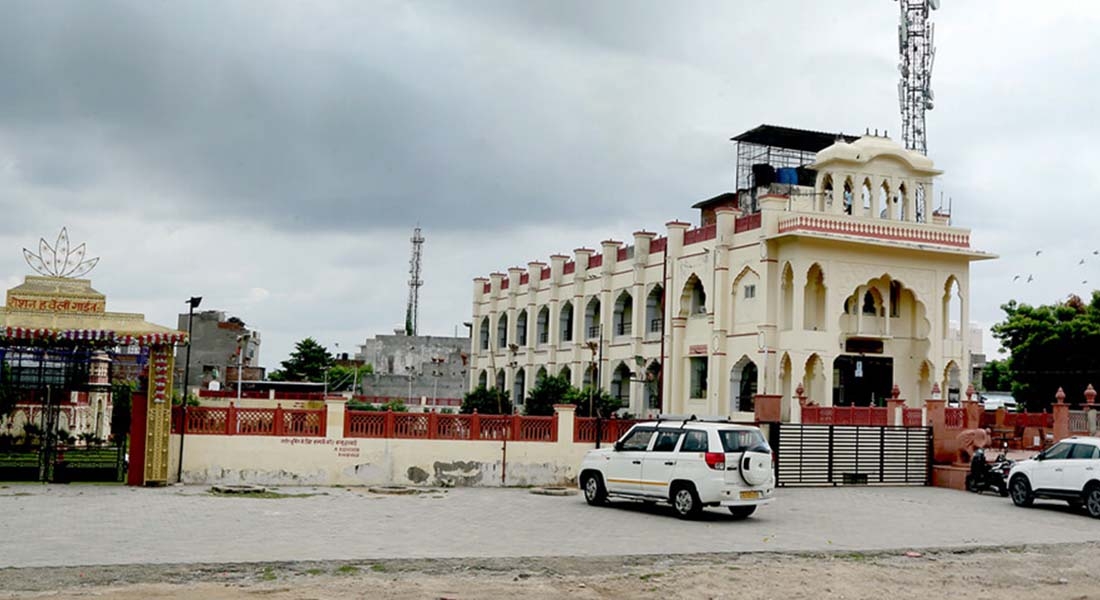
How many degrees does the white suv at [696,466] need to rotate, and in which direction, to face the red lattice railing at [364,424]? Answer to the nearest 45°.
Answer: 0° — it already faces it

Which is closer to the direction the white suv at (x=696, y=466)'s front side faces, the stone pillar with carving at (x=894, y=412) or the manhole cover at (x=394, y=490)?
the manhole cover

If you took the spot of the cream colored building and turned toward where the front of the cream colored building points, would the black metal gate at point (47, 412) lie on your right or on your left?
on your right

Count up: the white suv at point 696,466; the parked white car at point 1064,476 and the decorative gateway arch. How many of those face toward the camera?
1

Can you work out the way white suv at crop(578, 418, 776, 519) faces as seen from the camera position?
facing away from the viewer and to the left of the viewer

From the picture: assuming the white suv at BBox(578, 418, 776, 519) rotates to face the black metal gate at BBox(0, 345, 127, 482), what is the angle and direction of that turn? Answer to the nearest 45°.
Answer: approximately 45° to its left

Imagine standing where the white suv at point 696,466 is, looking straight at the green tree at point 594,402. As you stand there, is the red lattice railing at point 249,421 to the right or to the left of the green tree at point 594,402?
left

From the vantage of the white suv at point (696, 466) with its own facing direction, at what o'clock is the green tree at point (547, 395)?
The green tree is roughly at 1 o'clock from the white suv.

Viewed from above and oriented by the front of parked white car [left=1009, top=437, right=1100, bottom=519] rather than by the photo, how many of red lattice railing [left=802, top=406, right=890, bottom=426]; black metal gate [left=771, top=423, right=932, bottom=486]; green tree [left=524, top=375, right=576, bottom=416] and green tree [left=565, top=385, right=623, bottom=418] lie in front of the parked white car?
4

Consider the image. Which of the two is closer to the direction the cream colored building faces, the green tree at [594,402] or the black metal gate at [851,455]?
the black metal gate

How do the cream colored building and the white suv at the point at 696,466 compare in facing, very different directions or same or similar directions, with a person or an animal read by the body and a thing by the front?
very different directions

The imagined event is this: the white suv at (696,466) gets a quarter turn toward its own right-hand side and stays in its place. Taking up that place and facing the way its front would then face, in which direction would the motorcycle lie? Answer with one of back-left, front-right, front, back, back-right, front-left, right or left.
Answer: front

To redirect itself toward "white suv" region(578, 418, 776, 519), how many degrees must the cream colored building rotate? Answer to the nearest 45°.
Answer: approximately 45° to its right
